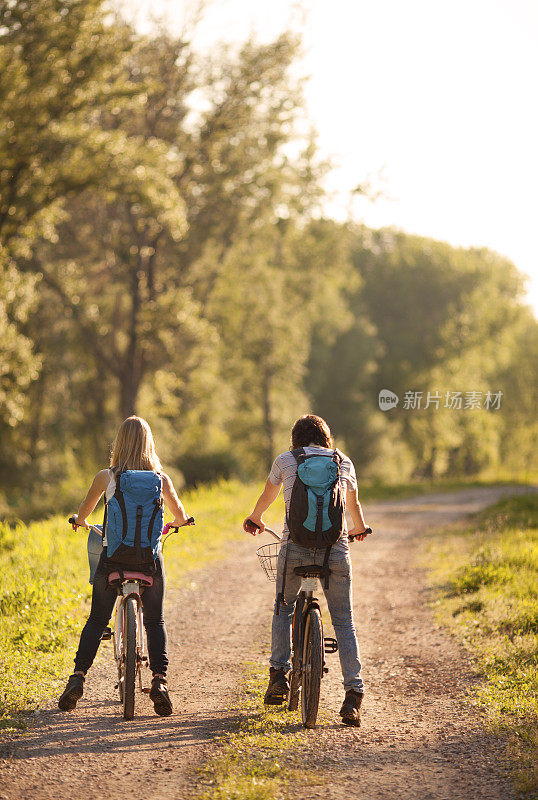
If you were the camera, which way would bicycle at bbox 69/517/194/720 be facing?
facing away from the viewer

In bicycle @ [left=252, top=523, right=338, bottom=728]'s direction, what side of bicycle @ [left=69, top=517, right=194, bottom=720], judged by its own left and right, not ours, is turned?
right

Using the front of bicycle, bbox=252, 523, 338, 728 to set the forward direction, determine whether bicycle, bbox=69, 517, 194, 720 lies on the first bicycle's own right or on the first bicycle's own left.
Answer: on the first bicycle's own left

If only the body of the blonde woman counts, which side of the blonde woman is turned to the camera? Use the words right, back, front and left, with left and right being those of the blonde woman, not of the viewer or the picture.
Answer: back

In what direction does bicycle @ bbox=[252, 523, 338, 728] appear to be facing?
away from the camera

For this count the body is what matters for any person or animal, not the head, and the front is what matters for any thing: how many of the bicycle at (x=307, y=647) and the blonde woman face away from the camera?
2

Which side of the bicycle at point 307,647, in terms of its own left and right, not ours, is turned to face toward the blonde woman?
left

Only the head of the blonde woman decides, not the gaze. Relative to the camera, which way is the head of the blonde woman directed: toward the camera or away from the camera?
away from the camera
